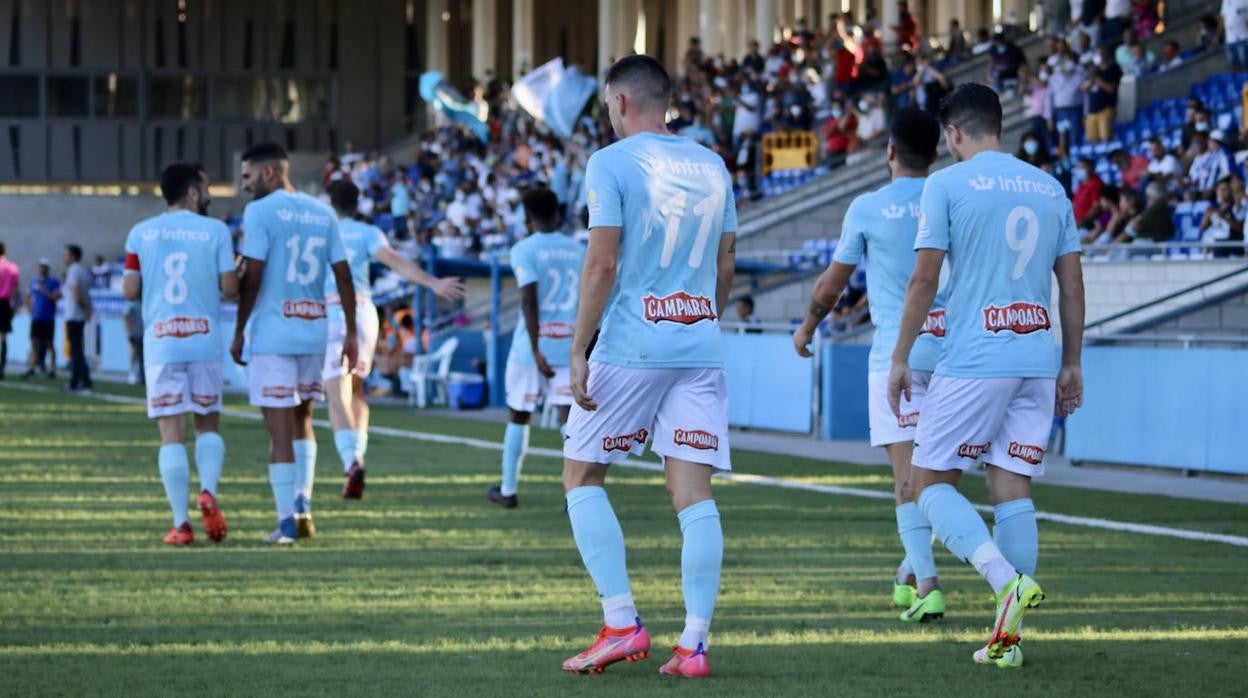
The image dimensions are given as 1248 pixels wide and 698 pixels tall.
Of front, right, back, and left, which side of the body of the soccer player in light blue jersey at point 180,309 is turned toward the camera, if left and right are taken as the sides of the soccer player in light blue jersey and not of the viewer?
back

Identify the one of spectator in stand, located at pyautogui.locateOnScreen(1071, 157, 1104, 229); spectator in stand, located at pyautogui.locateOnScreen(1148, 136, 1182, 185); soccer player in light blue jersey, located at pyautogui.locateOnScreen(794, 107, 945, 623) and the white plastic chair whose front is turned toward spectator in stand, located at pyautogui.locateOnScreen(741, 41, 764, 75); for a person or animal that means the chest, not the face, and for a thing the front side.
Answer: the soccer player in light blue jersey

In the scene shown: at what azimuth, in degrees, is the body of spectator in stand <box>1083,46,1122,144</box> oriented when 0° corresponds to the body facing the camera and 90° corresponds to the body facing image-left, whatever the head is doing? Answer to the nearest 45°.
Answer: approximately 45°

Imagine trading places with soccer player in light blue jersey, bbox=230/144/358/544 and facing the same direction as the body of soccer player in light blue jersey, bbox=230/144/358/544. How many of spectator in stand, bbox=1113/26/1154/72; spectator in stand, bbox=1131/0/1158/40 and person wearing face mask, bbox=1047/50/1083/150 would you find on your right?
3

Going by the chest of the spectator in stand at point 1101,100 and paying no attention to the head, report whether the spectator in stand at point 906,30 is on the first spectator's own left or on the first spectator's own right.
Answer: on the first spectator's own right

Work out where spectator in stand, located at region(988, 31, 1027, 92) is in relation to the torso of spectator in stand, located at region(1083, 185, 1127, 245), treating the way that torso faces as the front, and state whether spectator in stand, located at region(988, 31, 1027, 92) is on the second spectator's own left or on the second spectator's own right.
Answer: on the second spectator's own right

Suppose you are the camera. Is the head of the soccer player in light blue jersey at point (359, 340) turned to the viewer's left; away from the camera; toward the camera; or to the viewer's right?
away from the camera

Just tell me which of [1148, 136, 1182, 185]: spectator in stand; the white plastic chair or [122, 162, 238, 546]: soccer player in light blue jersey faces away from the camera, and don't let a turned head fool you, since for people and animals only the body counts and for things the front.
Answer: the soccer player in light blue jersey

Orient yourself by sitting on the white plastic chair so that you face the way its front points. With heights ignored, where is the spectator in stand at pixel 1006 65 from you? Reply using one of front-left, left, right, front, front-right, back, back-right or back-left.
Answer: back

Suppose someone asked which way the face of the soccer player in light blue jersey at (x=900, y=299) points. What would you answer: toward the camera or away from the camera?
away from the camera

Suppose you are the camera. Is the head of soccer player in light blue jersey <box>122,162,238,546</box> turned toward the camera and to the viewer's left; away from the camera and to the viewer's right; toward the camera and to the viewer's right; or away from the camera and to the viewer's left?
away from the camera and to the viewer's right
